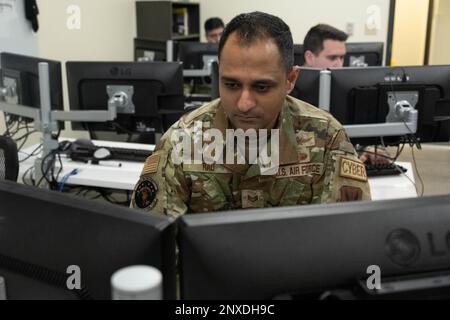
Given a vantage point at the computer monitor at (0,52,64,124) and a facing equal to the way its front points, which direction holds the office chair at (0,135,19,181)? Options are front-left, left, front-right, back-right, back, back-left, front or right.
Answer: back-right

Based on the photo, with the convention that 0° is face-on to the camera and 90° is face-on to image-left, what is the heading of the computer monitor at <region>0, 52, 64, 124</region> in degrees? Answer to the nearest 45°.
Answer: approximately 225°

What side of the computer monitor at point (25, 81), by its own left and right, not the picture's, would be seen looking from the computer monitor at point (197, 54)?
front

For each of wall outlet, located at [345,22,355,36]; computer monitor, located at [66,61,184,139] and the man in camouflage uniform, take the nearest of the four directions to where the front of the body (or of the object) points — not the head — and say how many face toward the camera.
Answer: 2

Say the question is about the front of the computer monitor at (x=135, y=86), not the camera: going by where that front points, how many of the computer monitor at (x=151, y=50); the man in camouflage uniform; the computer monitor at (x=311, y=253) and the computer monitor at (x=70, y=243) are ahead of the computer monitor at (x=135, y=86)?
1

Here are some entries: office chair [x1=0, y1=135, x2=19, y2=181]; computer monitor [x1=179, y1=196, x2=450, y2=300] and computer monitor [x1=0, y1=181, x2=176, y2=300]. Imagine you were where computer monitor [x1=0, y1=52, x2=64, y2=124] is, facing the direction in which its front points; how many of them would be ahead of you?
0

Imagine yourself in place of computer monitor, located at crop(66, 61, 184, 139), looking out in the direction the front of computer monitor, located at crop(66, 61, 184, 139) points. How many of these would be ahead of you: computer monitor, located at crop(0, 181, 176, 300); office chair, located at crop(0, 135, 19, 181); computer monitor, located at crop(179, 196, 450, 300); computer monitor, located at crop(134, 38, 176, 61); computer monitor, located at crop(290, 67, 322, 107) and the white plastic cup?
1

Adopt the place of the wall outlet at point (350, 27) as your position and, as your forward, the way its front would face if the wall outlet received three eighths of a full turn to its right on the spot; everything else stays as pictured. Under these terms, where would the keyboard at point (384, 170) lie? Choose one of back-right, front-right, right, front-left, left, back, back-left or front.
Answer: back-left

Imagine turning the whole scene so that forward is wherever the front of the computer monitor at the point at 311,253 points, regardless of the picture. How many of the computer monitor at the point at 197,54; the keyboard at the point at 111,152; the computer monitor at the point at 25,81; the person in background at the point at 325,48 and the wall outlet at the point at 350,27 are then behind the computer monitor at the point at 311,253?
0

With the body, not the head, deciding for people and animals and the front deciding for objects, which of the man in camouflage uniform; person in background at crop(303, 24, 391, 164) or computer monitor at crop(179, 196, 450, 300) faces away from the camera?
the computer monitor

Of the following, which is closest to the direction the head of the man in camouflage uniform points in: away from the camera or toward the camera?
toward the camera

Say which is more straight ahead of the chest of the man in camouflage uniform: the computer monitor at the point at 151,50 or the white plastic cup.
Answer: the white plastic cup

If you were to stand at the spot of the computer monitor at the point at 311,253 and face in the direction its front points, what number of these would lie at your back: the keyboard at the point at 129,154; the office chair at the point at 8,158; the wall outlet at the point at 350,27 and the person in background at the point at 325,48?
0

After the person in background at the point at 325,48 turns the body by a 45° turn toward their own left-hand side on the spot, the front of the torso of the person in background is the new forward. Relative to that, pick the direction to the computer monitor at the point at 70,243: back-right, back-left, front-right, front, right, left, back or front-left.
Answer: right

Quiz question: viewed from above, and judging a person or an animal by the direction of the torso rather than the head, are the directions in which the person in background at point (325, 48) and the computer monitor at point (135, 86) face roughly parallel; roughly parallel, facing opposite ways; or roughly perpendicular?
roughly parallel, facing opposite ways

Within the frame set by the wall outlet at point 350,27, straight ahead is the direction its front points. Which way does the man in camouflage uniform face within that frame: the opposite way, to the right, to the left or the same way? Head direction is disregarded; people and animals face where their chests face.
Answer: the same way

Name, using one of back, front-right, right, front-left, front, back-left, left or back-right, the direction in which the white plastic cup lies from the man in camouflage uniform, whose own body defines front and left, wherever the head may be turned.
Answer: front

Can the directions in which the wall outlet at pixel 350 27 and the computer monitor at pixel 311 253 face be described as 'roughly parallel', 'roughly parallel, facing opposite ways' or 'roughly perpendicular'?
roughly parallel, facing opposite ways

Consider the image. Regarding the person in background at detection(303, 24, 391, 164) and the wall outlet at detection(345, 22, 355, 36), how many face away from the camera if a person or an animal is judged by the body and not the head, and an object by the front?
0

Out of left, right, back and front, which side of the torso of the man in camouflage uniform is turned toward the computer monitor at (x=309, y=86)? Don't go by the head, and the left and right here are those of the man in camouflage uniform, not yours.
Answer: back

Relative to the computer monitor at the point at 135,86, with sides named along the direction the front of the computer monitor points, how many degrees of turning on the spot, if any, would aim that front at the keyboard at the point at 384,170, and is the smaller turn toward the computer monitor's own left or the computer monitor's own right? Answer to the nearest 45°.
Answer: approximately 90° to the computer monitor's own right

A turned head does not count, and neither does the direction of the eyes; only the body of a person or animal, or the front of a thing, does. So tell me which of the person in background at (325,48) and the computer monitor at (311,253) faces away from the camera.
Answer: the computer monitor

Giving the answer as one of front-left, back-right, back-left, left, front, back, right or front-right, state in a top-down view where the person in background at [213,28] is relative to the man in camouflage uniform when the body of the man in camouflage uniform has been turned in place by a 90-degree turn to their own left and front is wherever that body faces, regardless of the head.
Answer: left
